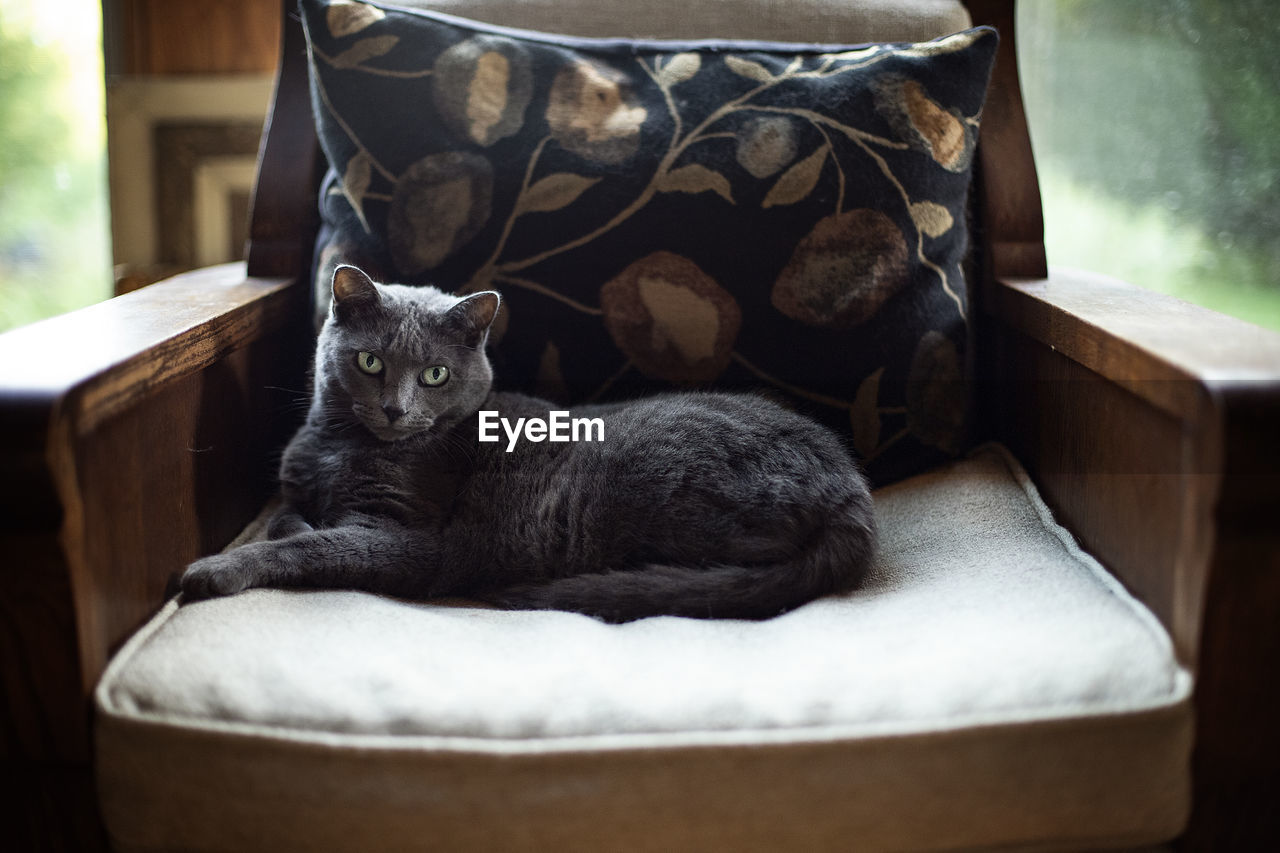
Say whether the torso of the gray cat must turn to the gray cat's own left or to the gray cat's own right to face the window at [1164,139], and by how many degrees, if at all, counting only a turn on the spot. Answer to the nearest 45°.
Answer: approximately 135° to the gray cat's own right

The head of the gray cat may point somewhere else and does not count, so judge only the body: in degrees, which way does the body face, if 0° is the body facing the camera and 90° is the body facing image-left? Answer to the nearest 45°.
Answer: approximately 90°

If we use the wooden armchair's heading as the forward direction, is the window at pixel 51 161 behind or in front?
behind
